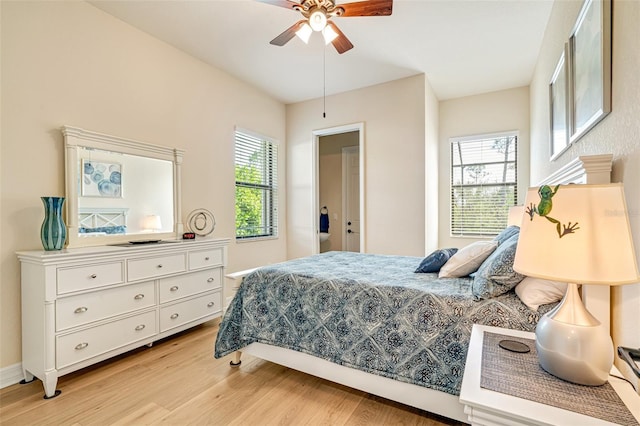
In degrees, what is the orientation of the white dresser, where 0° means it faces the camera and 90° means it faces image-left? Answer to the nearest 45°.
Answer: approximately 315°

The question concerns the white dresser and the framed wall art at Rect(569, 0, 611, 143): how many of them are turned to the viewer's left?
1

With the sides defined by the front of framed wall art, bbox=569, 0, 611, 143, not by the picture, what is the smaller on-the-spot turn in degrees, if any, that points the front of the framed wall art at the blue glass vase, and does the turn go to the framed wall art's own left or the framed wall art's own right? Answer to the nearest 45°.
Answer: approximately 45° to the framed wall art's own left

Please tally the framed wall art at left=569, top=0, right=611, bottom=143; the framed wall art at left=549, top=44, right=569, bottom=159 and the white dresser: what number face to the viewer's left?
2

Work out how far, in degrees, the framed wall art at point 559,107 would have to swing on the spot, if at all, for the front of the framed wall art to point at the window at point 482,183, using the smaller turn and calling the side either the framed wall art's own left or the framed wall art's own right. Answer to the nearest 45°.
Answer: approximately 45° to the framed wall art's own right

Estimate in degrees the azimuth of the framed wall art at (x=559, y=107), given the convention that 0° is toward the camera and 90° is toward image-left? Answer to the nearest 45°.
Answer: approximately 90°

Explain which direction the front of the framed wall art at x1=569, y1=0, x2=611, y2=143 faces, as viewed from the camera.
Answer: facing to the left of the viewer

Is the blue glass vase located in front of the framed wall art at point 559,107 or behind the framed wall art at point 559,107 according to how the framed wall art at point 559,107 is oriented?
in front

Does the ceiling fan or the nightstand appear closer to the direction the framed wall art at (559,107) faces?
the ceiling fan

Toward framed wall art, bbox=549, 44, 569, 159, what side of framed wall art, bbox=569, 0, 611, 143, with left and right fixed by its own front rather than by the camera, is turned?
right
